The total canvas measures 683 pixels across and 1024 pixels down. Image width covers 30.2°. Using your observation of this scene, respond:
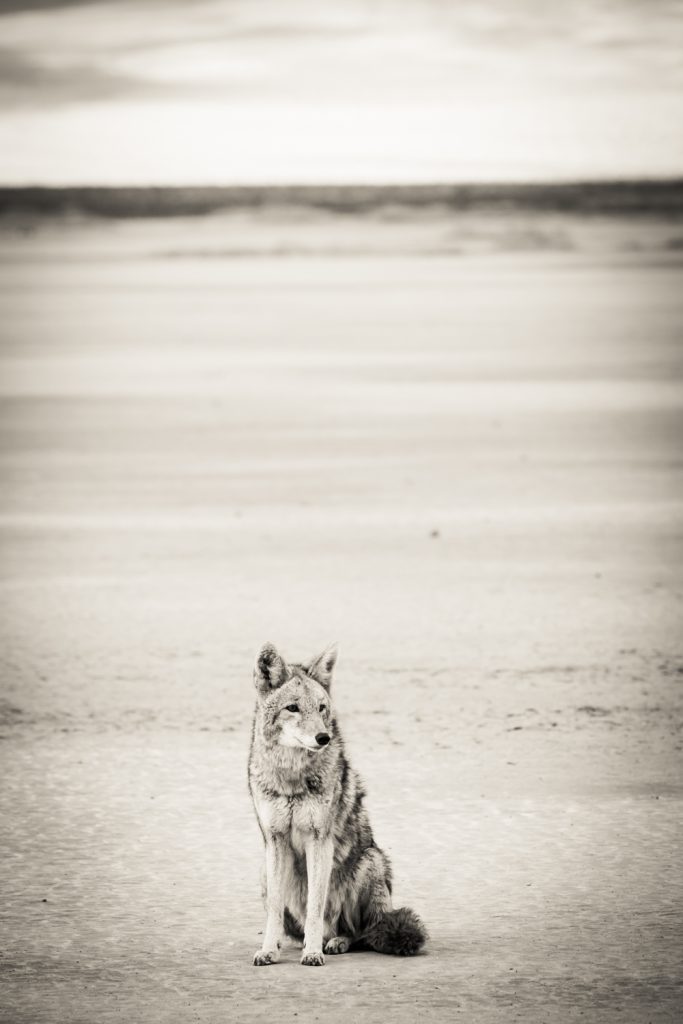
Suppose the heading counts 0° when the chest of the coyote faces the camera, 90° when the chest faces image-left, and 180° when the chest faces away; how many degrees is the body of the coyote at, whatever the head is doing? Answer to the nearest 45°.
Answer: approximately 45°
